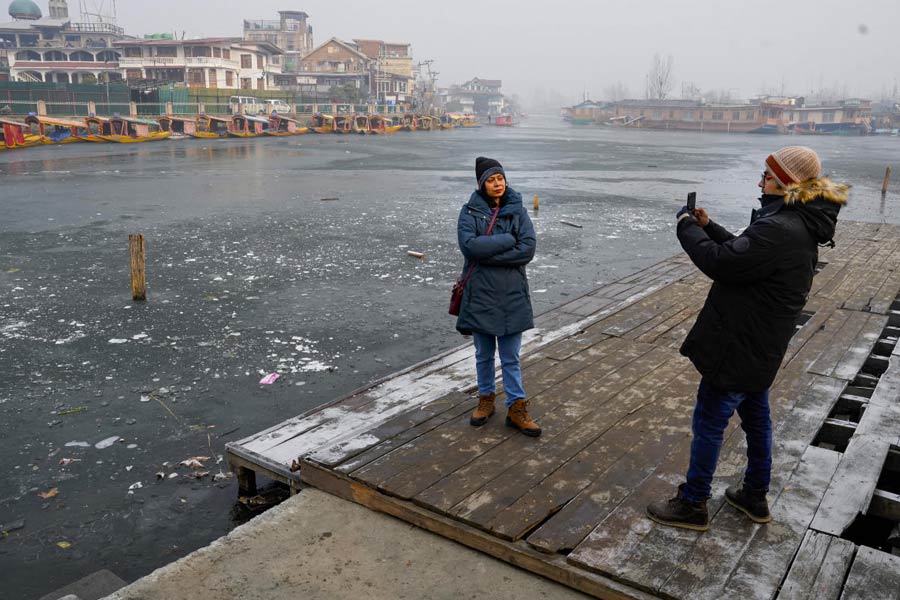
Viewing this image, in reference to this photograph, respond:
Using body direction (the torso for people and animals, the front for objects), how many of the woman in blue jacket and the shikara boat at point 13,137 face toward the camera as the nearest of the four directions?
1

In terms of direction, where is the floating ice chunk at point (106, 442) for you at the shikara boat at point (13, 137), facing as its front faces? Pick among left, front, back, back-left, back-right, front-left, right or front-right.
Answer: right

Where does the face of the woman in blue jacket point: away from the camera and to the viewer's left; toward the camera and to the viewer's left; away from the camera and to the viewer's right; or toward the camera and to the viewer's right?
toward the camera and to the viewer's right

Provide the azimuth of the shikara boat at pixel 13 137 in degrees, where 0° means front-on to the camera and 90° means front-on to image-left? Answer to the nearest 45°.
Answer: approximately 270°

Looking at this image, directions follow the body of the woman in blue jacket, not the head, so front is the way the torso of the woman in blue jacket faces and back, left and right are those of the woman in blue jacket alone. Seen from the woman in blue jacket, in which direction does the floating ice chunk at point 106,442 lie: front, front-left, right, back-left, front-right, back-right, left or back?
right

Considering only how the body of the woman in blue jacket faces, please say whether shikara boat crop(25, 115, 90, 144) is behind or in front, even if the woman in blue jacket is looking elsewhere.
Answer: behind

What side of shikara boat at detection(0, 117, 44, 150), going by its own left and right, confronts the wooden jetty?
right

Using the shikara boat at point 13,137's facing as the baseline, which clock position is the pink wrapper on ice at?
The pink wrapper on ice is roughly at 3 o'clock from the shikara boat.

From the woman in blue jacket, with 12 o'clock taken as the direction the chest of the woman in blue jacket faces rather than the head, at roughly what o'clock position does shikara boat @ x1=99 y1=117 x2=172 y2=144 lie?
The shikara boat is roughly at 5 o'clock from the woman in blue jacket.
